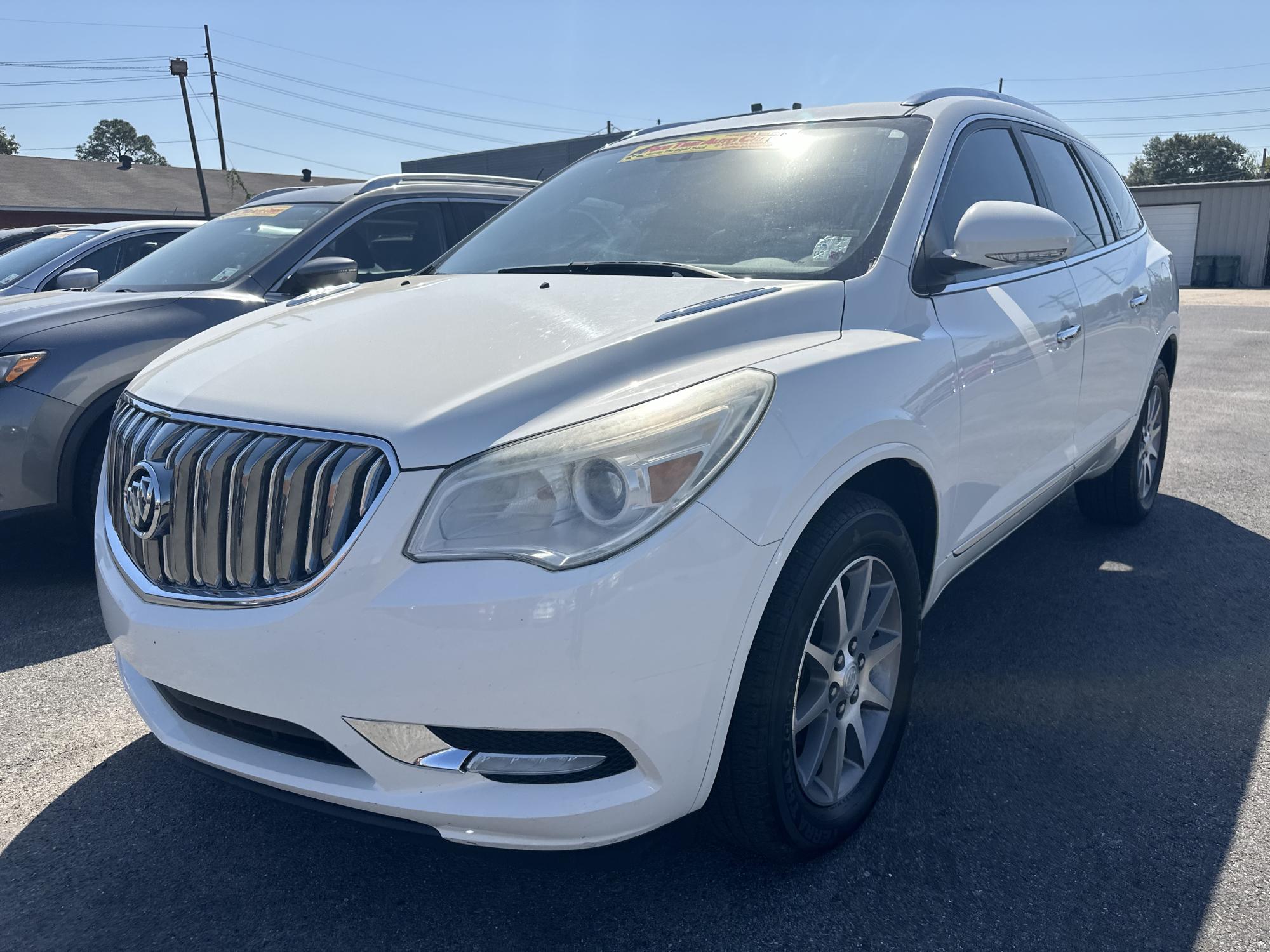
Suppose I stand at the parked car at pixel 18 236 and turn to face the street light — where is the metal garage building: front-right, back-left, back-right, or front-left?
front-right

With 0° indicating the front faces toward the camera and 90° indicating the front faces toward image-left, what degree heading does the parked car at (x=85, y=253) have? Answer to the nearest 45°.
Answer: approximately 45°

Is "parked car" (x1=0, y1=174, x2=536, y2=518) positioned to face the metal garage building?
no

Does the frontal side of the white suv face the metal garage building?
no

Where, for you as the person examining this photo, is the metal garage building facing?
facing the viewer

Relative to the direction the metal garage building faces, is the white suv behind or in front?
in front

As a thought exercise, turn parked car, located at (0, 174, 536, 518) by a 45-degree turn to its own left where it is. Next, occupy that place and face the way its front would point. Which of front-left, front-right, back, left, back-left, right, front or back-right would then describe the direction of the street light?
back

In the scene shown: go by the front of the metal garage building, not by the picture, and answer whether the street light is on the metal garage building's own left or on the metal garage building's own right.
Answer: on the metal garage building's own right

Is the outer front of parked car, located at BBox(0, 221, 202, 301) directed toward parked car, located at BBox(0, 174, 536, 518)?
no

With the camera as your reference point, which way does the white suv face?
facing the viewer and to the left of the viewer

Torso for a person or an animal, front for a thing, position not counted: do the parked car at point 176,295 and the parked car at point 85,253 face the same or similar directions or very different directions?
same or similar directions

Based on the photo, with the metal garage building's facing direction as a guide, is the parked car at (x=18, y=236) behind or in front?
in front
